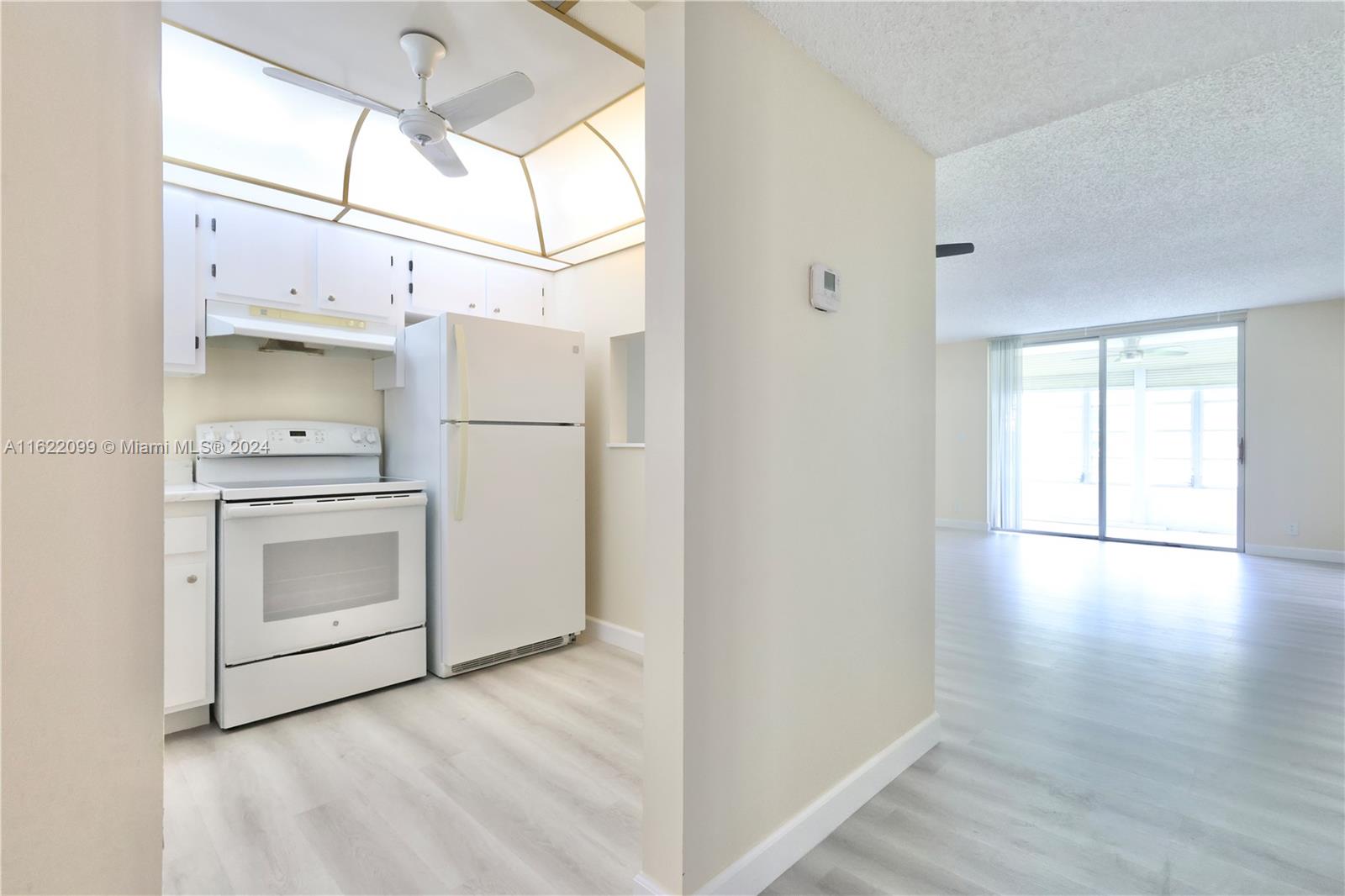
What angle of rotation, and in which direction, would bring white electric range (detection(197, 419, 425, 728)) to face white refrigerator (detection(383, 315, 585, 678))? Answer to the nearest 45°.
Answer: approximately 45° to its left

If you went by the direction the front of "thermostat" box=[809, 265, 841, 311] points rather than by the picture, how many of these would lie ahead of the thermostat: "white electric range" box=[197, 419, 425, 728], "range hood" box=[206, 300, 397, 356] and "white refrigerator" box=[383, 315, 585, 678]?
0

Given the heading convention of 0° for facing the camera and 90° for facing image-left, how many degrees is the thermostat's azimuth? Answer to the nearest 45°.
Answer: approximately 315°

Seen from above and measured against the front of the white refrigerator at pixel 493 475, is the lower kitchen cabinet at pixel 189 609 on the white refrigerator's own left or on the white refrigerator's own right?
on the white refrigerator's own right

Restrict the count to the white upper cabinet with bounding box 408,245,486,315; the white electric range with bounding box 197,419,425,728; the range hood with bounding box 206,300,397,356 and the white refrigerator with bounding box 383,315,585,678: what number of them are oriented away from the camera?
0

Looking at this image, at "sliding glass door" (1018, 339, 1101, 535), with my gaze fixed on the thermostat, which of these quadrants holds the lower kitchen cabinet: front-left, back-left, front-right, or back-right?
front-right

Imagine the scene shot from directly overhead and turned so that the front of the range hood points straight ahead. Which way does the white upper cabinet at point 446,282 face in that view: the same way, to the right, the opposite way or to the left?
the same way

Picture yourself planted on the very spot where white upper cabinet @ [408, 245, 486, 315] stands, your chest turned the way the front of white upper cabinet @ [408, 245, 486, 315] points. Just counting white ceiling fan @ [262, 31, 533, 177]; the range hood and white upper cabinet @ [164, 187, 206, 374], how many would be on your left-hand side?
0

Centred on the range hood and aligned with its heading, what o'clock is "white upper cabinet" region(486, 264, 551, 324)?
The white upper cabinet is roughly at 10 o'clock from the range hood.

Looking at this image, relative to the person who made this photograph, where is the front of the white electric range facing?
facing the viewer and to the right of the viewer

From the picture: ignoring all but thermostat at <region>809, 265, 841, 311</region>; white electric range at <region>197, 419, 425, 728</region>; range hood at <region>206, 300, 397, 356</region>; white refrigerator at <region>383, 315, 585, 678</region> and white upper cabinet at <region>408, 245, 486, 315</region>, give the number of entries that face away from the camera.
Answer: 0

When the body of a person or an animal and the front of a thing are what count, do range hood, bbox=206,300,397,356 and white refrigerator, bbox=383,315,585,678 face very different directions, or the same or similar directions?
same or similar directions
